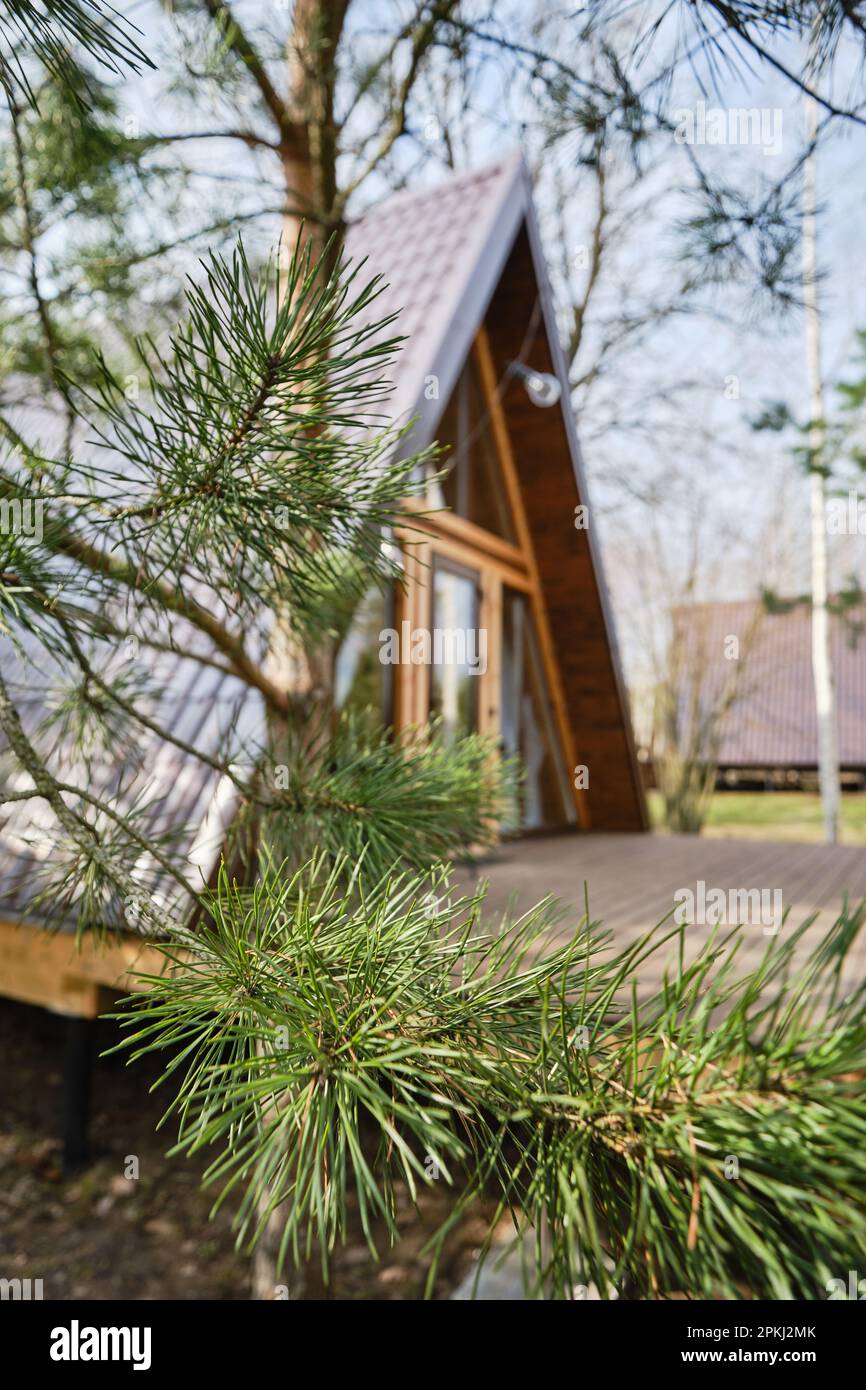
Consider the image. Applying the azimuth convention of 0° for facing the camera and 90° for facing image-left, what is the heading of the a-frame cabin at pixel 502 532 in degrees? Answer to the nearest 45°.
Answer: approximately 315°

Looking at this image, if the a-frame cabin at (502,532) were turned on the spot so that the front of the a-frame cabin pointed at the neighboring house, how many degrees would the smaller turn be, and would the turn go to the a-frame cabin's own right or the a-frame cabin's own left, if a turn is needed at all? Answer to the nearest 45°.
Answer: approximately 90° to the a-frame cabin's own left
